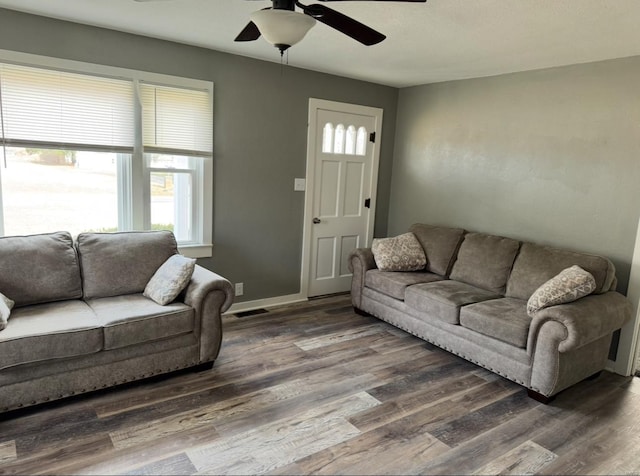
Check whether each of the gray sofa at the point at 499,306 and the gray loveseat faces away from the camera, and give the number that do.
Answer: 0

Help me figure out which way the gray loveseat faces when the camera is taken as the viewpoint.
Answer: facing the viewer and to the right of the viewer

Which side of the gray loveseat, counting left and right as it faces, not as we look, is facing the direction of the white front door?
left

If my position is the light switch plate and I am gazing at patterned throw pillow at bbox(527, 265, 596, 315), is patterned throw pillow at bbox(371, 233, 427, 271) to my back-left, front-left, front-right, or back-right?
front-left

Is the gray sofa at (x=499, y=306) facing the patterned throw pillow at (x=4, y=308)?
yes
